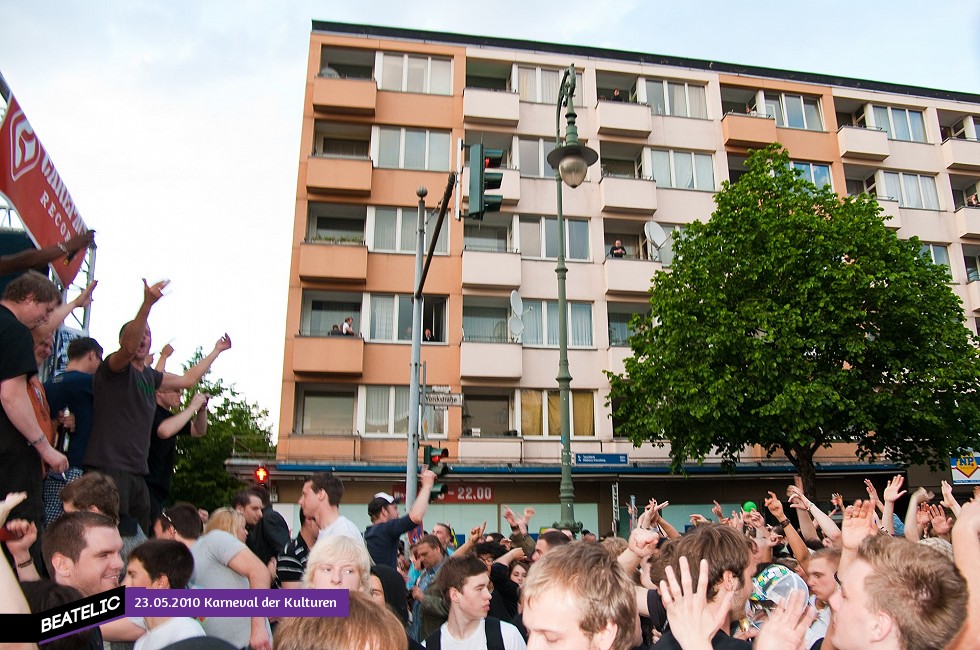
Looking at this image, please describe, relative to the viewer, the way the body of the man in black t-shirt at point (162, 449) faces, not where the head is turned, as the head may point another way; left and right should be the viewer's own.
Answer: facing to the right of the viewer

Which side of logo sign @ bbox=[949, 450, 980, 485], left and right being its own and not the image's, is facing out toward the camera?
front

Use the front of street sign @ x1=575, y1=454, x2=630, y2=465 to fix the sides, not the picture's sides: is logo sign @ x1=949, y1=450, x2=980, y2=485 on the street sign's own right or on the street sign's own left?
on the street sign's own left

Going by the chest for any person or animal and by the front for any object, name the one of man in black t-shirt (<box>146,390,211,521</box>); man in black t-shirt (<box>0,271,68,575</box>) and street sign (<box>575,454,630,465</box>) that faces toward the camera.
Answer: the street sign

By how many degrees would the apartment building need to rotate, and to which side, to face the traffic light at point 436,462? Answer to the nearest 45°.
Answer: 0° — it already faces it

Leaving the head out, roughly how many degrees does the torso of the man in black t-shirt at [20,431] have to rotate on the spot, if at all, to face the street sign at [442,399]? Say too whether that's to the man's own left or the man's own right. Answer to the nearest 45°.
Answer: approximately 45° to the man's own left

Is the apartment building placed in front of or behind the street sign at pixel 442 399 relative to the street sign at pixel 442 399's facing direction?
behind

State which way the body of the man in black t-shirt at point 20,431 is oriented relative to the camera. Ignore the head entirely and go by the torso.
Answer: to the viewer's right

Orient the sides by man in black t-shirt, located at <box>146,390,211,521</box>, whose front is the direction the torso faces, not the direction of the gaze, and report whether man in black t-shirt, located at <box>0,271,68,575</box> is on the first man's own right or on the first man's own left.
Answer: on the first man's own right

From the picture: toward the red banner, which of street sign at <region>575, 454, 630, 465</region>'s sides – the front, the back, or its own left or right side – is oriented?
front

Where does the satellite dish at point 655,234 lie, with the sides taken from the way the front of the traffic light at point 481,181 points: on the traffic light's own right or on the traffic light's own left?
on the traffic light's own left
